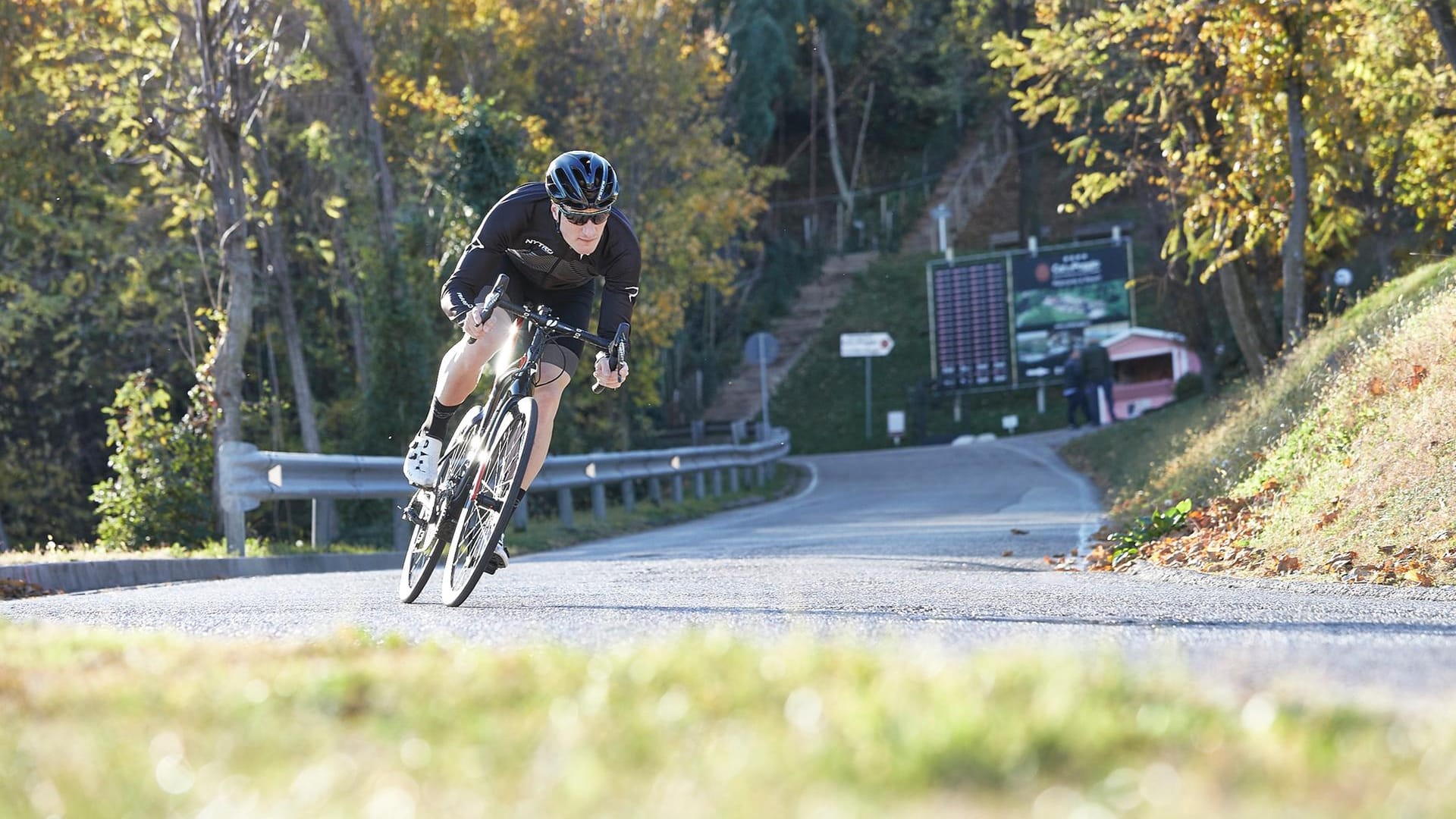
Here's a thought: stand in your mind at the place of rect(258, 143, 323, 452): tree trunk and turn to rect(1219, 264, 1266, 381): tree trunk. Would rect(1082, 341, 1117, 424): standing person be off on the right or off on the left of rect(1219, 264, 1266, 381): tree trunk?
left

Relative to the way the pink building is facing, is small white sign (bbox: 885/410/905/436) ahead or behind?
ahead

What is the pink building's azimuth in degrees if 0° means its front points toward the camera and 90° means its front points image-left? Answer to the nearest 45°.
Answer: approximately 45°

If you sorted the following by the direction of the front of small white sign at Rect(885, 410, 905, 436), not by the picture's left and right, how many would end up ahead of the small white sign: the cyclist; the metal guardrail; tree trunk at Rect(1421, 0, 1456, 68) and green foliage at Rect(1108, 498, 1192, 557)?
4

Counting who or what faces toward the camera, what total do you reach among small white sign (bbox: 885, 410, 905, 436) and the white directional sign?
2

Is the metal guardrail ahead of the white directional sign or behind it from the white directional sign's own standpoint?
ahead

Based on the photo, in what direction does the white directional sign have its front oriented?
toward the camera

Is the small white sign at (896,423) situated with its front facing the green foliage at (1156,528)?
yes

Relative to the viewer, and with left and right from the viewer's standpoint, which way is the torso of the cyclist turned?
facing the viewer and to the right of the viewer

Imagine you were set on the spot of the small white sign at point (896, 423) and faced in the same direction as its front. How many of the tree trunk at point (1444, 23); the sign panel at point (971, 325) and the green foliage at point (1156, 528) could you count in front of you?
2

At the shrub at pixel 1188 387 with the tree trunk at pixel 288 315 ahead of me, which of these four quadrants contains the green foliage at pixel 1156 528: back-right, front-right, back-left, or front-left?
front-left

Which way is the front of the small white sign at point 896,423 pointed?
toward the camera

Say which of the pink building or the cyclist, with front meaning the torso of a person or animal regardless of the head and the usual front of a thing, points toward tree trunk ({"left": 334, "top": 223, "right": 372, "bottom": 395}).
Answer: the pink building
